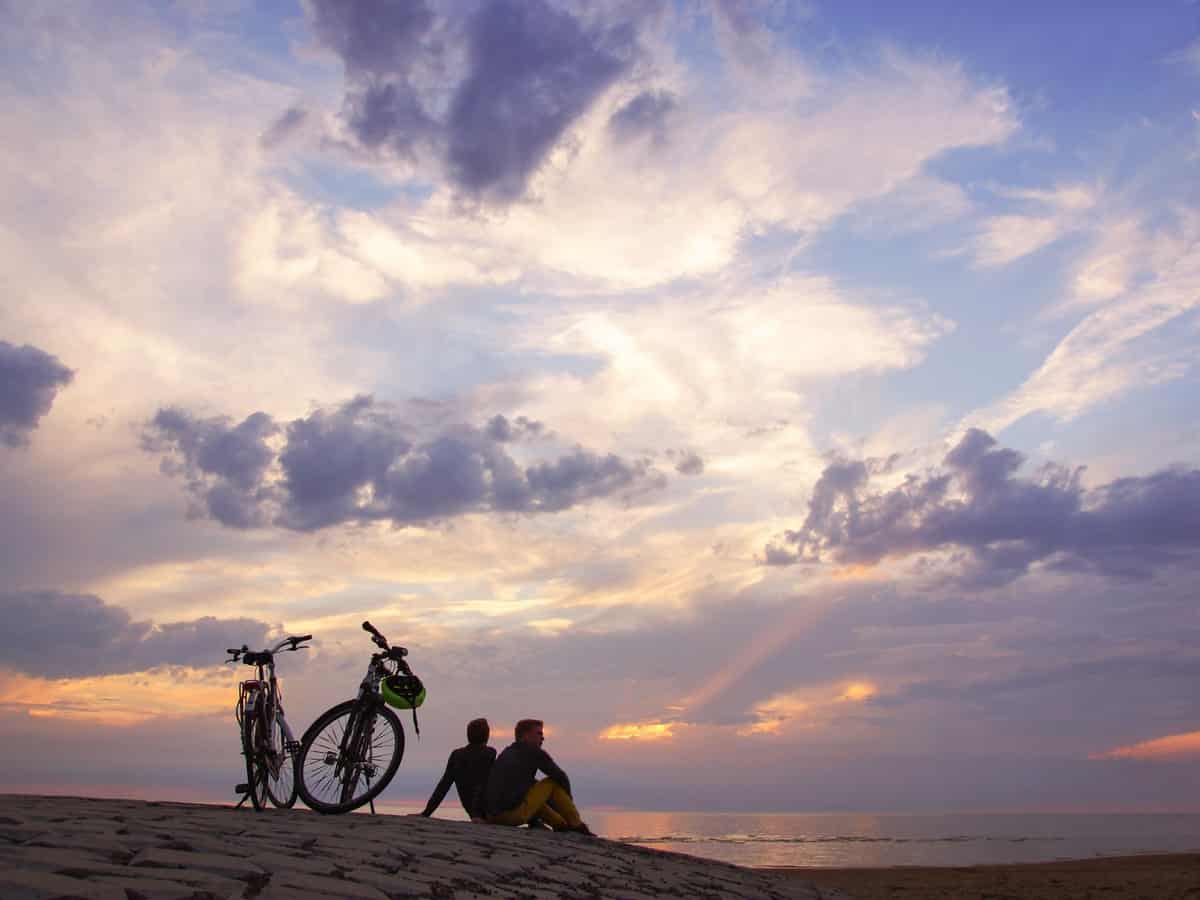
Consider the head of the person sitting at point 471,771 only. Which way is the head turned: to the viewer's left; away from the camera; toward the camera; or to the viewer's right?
away from the camera

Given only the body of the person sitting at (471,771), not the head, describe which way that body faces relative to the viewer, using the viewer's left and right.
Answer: facing away from the viewer and to the right of the viewer

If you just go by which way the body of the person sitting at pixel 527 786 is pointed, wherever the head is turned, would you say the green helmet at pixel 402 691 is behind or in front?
behind

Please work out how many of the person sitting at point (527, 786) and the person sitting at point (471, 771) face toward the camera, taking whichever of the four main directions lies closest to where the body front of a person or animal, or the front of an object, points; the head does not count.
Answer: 0

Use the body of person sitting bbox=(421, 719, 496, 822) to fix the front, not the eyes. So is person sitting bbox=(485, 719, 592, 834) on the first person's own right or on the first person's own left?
on the first person's own right

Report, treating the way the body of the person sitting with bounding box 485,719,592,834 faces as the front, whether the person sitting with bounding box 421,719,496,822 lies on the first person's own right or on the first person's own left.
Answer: on the first person's own left

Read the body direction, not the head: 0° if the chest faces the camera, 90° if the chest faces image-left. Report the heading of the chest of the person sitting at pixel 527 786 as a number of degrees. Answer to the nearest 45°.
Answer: approximately 270°
